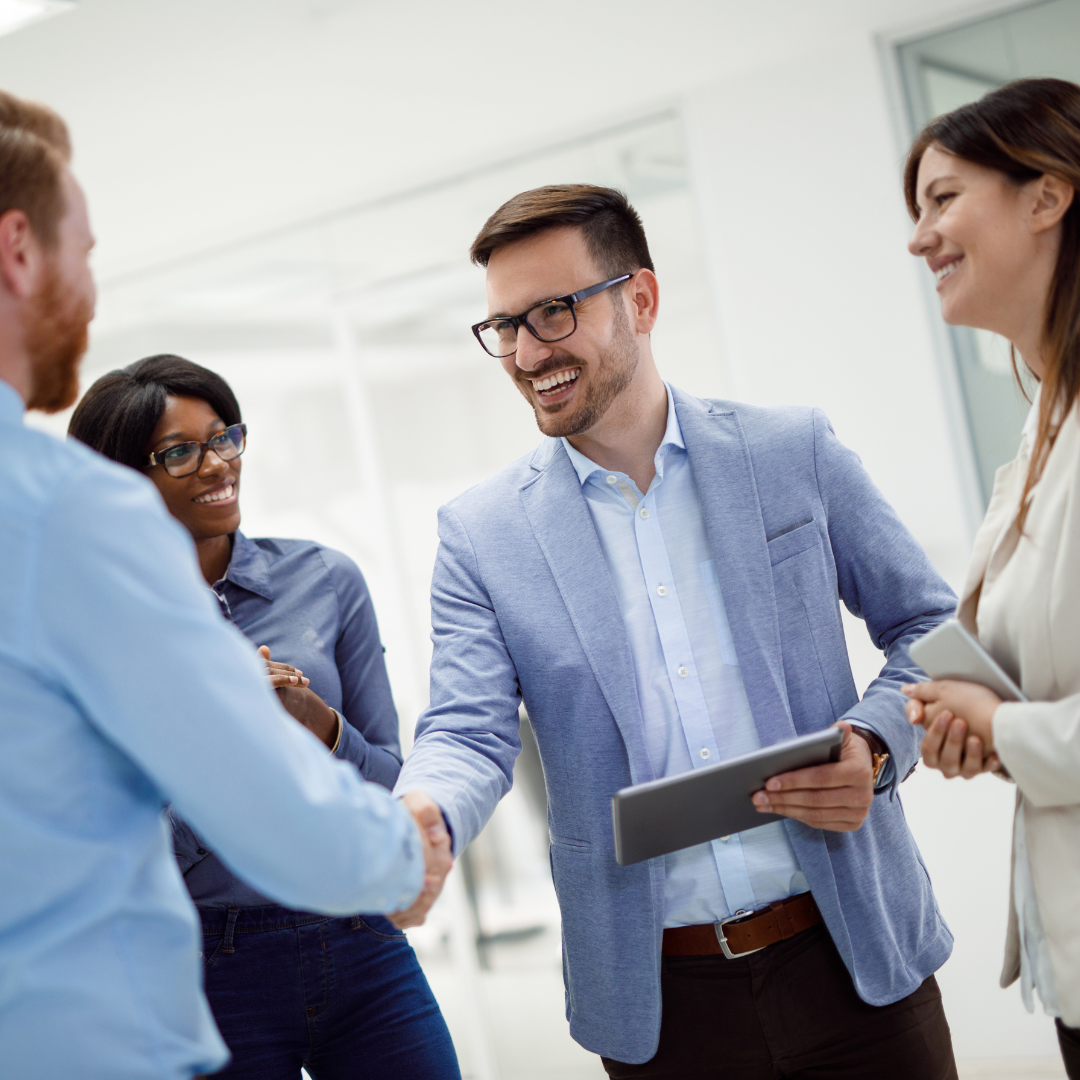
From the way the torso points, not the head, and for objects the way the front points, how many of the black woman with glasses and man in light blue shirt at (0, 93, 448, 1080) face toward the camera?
1

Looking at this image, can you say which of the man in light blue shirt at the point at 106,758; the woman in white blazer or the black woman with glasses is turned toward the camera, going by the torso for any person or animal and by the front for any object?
the black woman with glasses

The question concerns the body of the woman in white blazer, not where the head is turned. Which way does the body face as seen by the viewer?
to the viewer's left

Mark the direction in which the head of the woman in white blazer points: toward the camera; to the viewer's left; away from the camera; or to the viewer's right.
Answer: to the viewer's left

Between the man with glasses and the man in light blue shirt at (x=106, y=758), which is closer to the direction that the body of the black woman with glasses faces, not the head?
the man in light blue shirt

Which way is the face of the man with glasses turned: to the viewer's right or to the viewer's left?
to the viewer's left

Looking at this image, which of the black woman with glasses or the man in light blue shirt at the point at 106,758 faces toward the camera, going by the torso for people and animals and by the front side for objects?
the black woman with glasses

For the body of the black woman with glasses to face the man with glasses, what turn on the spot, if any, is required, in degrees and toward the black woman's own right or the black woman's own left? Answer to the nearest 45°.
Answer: approximately 45° to the black woman's own left

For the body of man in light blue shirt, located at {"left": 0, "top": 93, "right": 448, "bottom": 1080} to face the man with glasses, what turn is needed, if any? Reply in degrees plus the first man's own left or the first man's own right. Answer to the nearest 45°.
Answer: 0° — they already face them

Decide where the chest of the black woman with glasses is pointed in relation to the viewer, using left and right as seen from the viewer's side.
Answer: facing the viewer

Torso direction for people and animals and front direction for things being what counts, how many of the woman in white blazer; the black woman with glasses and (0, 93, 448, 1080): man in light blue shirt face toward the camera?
1

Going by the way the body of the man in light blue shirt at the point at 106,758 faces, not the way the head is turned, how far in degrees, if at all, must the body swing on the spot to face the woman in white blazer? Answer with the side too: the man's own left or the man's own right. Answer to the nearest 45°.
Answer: approximately 45° to the man's own right

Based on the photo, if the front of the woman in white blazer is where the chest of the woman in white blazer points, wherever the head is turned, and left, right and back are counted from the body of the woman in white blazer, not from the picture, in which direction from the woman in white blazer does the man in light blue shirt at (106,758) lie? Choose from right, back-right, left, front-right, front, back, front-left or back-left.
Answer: front-left

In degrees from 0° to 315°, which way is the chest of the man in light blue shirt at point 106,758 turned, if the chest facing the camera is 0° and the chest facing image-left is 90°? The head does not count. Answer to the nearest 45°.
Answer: approximately 225°
